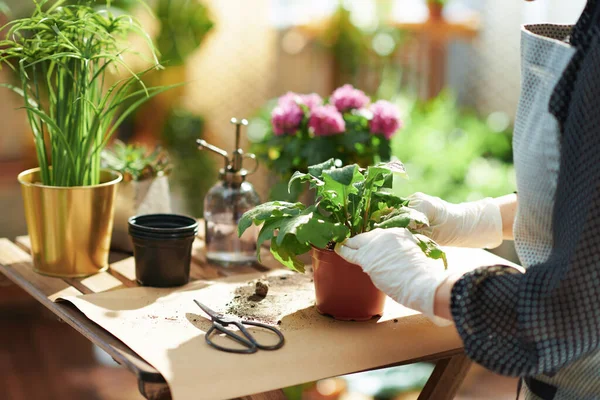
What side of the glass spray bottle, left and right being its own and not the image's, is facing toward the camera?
left

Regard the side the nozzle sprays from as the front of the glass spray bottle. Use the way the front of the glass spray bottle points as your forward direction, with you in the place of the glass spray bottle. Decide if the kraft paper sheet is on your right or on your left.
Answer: on your left

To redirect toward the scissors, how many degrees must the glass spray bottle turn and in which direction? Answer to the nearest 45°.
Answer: approximately 90° to its left
